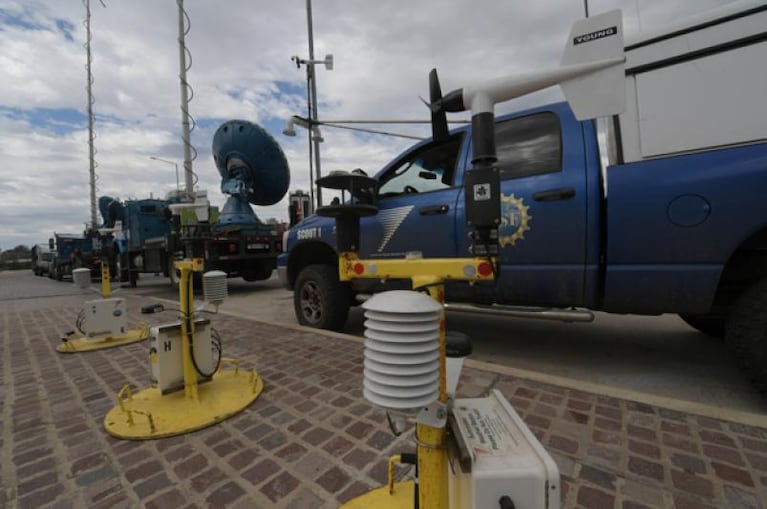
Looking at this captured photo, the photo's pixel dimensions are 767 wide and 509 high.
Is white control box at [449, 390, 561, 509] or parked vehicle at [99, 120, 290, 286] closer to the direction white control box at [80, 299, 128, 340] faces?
the white control box

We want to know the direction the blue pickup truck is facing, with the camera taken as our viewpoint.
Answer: facing away from the viewer and to the left of the viewer

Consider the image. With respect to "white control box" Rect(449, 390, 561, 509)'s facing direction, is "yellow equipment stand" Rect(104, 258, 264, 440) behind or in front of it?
behind

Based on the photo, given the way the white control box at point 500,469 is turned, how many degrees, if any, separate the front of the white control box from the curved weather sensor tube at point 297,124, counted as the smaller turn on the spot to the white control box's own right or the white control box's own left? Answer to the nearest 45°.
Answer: approximately 135° to the white control box's own left

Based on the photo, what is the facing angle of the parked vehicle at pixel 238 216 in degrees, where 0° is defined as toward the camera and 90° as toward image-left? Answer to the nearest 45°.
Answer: approximately 135°

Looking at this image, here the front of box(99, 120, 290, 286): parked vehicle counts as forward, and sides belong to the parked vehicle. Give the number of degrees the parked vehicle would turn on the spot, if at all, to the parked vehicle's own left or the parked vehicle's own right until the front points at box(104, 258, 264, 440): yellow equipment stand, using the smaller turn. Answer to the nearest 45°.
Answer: approximately 135° to the parked vehicle's own left
